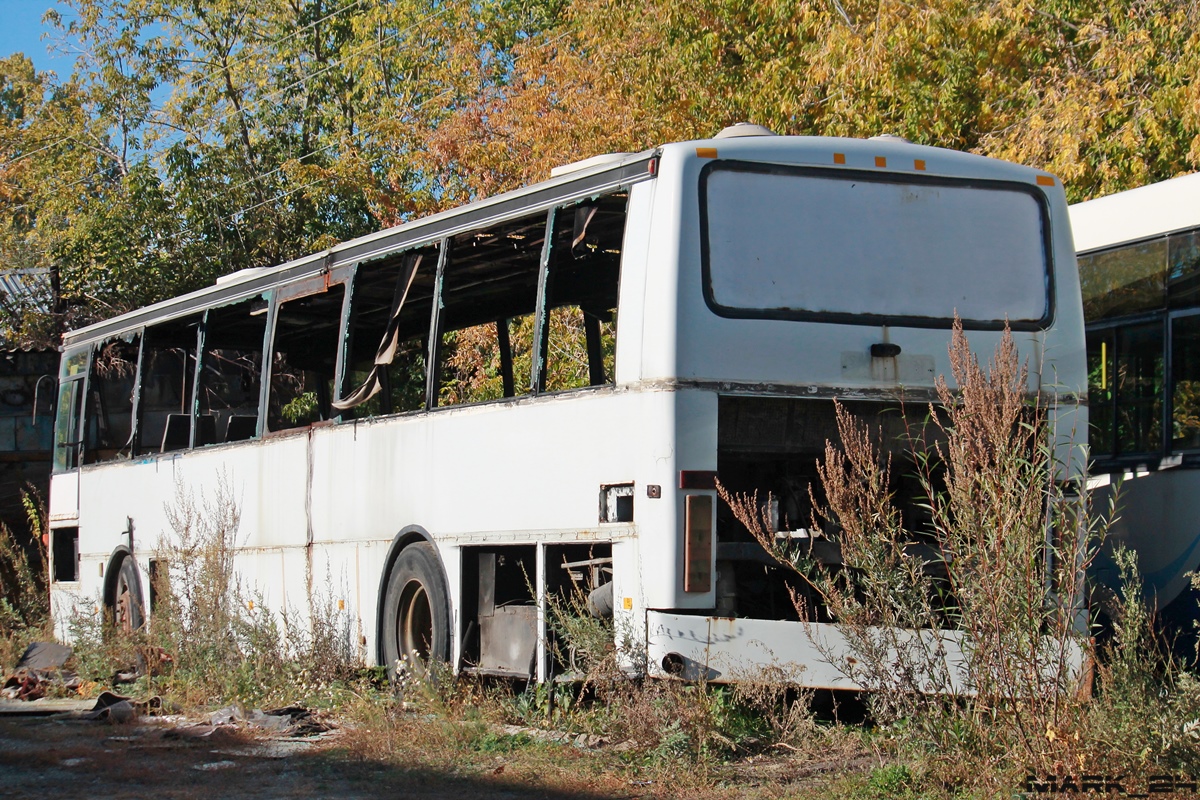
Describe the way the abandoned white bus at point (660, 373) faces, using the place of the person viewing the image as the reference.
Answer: facing away from the viewer and to the left of the viewer

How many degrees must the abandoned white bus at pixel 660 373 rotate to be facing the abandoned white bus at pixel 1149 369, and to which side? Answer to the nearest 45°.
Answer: approximately 90° to its right
